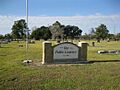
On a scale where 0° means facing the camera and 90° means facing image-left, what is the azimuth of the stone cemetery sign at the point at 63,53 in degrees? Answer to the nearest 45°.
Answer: approximately 0°
